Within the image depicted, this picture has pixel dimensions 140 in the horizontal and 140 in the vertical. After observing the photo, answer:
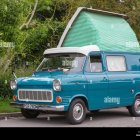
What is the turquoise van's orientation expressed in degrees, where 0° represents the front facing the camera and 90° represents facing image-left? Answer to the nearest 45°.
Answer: approximately 45°
